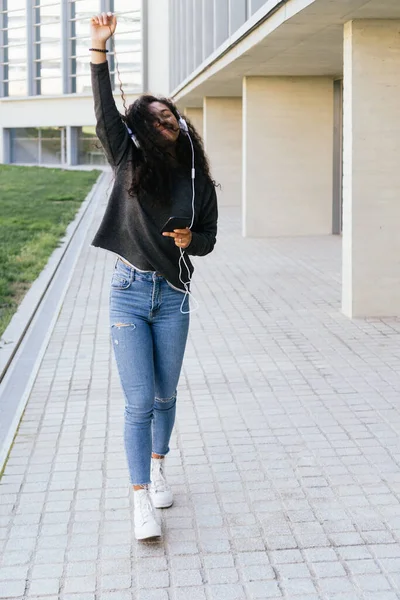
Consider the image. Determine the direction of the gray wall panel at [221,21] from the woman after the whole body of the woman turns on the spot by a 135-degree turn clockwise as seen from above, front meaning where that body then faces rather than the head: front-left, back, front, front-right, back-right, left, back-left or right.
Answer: front-right

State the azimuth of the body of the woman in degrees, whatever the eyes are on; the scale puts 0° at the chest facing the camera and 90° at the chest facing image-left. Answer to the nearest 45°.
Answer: approximately 0°

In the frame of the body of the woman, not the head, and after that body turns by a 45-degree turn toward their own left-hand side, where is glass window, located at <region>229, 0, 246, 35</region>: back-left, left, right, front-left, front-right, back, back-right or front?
back-left

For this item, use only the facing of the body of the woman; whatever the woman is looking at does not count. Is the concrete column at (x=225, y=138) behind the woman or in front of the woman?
behind

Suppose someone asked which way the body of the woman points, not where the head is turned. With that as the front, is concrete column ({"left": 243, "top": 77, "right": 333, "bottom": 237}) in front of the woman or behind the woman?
behind
